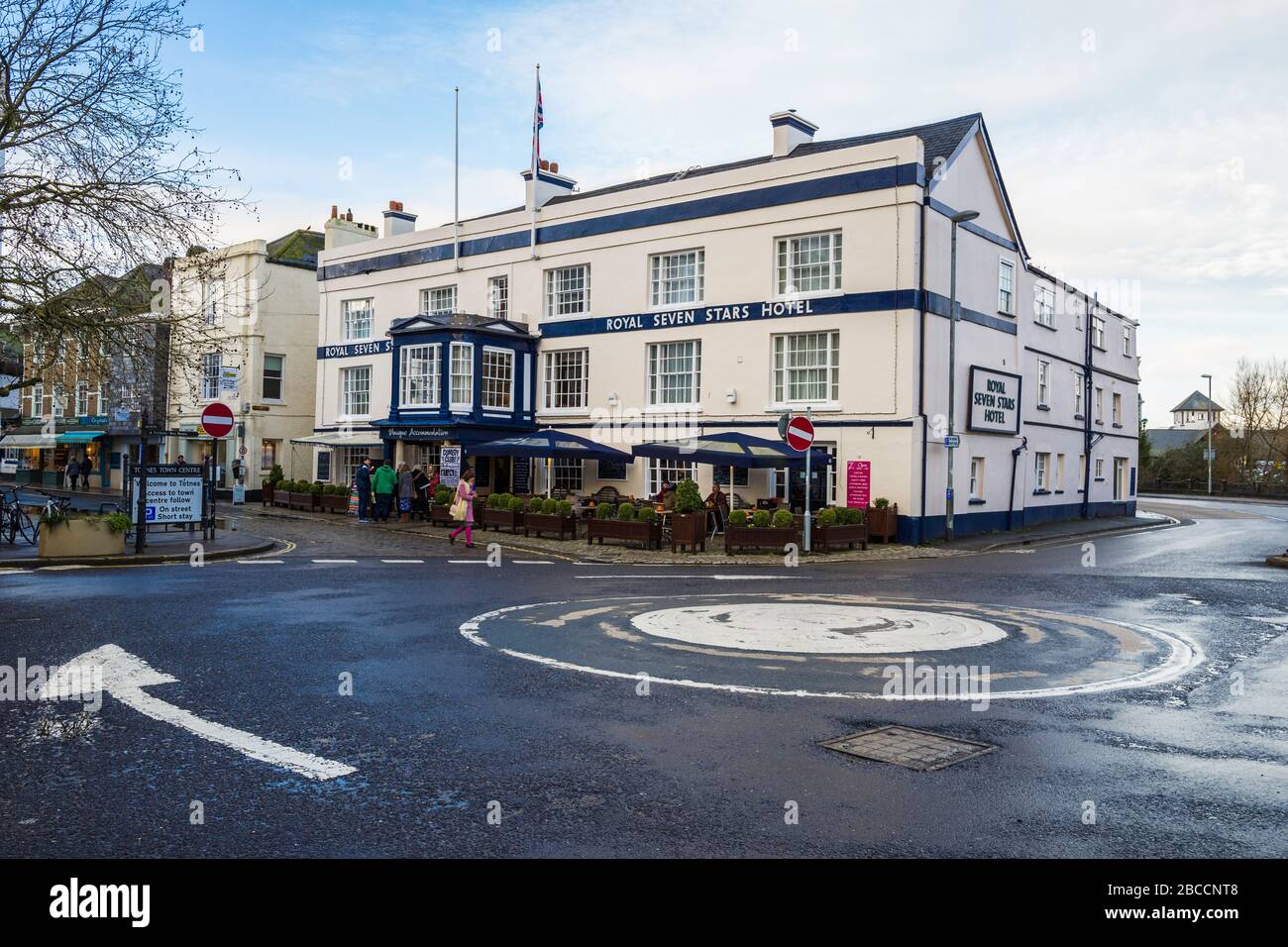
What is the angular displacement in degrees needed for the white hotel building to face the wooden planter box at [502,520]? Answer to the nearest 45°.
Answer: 0° — it already faces it

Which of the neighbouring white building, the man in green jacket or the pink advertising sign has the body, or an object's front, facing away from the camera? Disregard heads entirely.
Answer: the man in green jacket

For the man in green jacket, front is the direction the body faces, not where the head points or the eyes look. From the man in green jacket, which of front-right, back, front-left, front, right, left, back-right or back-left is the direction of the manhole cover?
back

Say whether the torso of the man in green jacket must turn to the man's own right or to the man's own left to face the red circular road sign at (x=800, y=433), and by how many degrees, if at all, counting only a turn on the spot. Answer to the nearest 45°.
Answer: approximately 135° to the man's own right

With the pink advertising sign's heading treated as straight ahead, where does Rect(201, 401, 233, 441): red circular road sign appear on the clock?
The red circular road sign is roughly at 2 o'clock from the pink advertising sign.

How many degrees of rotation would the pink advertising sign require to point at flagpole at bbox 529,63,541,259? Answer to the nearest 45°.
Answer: approximately 135° to its right

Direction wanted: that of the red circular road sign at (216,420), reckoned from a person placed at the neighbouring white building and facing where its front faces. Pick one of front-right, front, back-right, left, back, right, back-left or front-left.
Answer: front-left

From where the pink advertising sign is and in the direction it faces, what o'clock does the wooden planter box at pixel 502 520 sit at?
The wooden planter box is roughly at 3 o'clock from the pink advertising sign.

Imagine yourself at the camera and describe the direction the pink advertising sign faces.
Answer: facing the viewer

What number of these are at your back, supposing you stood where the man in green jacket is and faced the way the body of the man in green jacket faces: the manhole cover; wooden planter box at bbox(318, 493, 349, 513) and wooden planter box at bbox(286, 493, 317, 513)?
1

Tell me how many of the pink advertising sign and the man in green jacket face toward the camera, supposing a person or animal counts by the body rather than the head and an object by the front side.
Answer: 1

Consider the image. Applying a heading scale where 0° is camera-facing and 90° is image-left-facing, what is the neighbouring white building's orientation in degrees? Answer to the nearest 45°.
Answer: approximately 45°

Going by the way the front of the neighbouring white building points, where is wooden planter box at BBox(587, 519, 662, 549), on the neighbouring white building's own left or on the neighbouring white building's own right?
on the neighbouring white building's own left

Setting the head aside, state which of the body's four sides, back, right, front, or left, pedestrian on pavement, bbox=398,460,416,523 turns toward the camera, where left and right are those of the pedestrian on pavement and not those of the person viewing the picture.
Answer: back

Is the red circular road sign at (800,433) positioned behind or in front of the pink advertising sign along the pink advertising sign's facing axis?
in front

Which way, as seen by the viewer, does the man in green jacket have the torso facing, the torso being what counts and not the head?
away from the camera
